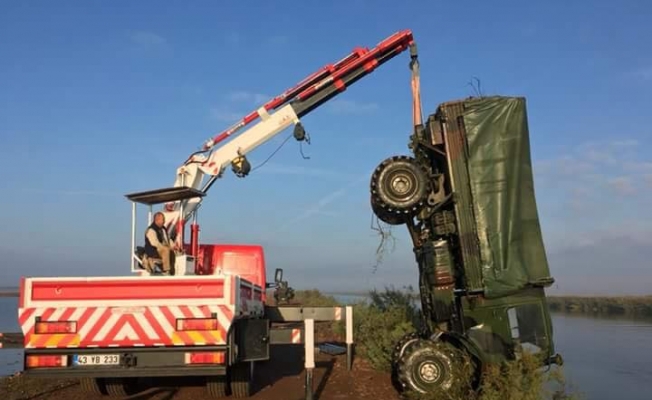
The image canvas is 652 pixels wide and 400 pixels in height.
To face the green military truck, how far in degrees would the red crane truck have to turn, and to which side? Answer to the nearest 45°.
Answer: approximately 90° to its right

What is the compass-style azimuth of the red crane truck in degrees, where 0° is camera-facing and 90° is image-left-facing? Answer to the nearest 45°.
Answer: approximately 180°
